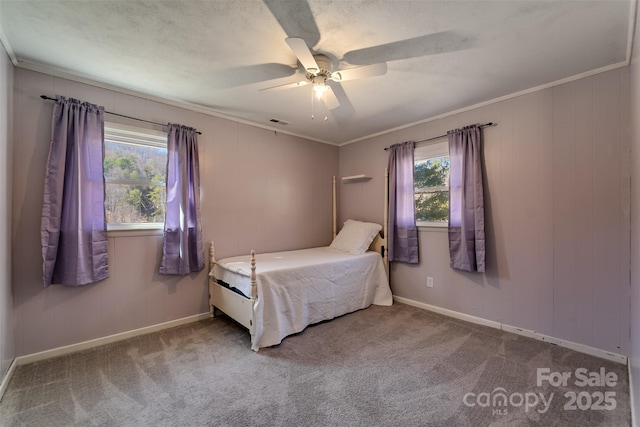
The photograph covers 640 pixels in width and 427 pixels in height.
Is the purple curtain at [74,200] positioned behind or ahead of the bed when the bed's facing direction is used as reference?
ahead

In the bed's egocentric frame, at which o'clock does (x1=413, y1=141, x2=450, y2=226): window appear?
The window is roughly at 7 o'clock from the bed.

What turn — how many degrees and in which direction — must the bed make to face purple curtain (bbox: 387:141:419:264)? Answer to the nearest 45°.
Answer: approximately 135° to its left

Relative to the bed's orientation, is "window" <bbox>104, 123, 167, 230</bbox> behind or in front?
in front

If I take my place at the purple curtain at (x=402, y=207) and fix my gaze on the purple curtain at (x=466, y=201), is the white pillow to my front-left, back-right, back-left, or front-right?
back-right
